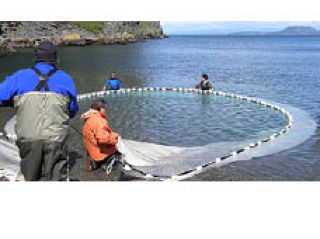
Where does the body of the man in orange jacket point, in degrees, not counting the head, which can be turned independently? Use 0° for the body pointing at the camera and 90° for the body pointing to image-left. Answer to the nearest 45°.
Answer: approximately 225°

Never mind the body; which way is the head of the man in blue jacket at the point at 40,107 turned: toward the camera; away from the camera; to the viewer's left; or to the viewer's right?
away from the camera

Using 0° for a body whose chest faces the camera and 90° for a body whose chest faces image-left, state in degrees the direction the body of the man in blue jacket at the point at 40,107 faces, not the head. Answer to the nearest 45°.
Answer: approximately 180°

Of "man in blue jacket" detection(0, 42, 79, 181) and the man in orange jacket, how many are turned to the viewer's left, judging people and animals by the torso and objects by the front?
0

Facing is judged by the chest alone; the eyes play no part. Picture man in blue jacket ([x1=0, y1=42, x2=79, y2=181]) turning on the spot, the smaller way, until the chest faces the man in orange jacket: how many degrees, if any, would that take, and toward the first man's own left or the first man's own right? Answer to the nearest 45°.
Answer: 0° — they already face them
